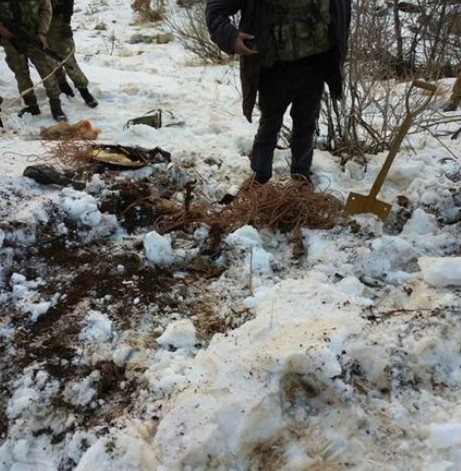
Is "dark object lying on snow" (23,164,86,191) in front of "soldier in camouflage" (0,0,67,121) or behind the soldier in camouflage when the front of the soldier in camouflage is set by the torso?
in front

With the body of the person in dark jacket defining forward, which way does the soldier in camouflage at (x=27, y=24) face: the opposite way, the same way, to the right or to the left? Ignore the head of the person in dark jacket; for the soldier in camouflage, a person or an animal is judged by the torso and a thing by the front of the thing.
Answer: to the left

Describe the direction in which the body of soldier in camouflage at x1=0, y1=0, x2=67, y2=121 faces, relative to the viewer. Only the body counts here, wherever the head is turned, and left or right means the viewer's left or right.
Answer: facing the viewer and to the right of the viewer

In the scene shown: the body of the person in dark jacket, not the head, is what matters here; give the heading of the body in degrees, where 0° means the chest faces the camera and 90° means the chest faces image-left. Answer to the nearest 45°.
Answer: approximately 0°

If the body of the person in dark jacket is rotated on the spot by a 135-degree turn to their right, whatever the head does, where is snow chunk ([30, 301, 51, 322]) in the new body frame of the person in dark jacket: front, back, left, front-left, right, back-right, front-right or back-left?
left

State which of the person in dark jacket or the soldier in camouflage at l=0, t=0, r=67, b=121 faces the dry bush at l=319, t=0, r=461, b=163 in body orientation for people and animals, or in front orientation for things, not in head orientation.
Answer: the soldier in camouflage

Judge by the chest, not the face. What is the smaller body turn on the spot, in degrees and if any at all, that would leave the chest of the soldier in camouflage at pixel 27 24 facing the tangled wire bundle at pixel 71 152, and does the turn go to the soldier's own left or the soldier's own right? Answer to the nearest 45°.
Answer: approximately 45° to the soldier's own right

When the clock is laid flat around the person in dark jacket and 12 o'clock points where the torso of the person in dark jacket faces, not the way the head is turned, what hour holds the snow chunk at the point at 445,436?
The snow chunk is roughly at 11 o'clock from the person in dark jacket.

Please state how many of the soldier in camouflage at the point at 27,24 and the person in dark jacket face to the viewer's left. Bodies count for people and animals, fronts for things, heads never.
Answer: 0

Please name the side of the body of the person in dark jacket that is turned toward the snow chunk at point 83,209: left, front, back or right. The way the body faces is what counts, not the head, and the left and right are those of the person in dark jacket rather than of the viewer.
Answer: right

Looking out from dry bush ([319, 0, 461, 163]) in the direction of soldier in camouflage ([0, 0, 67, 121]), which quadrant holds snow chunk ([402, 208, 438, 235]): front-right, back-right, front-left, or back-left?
back-left

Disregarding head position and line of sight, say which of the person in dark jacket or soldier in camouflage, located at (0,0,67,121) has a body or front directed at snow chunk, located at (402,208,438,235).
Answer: the soldier in camouflage

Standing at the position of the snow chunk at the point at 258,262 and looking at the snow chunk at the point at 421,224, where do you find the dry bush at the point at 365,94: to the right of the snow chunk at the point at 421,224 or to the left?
left
